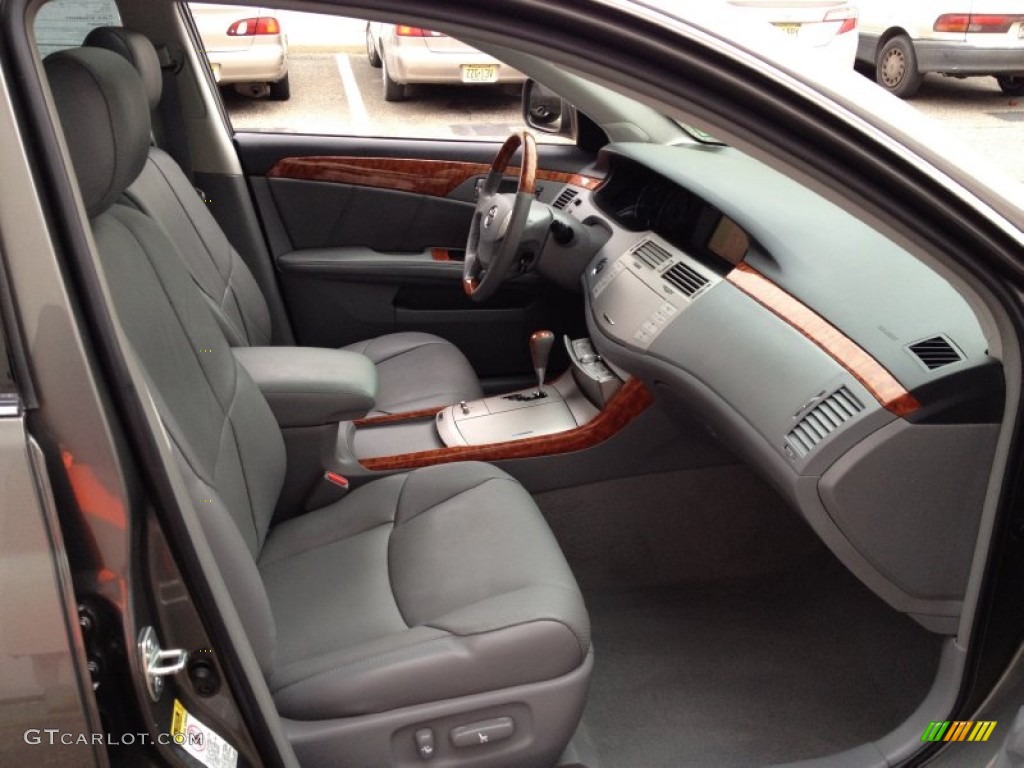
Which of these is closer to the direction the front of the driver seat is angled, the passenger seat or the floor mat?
the floor mat

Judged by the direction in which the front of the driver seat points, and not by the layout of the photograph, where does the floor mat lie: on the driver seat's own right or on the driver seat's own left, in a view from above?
on the driver seat's own right

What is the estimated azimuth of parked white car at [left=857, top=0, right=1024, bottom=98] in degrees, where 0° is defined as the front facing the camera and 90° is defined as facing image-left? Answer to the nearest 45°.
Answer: approximately 135°

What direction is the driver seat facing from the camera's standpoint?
to the viewer's right

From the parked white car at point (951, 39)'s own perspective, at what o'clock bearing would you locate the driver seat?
The driver seat is roughly at 8 o'clock from the parked white car.

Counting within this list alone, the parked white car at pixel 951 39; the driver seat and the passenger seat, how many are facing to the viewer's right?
2

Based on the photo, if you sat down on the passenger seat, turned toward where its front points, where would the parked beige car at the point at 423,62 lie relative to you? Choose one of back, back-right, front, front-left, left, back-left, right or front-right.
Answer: left

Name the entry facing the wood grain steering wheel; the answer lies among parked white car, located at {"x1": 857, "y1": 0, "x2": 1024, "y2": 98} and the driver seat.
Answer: the driver seat

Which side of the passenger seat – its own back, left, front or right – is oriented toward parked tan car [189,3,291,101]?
left

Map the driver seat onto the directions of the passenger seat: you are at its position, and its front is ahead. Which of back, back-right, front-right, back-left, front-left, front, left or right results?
left

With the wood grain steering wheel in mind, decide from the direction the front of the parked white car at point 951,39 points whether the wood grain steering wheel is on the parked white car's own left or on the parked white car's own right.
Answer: on the parked white car's own left

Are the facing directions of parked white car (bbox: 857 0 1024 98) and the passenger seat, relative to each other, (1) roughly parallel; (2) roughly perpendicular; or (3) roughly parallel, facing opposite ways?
roughly perpendicular

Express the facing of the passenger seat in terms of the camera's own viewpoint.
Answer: facing to the right of the viewer

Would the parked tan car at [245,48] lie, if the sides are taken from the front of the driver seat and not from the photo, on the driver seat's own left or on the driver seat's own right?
on the driver seat's own left

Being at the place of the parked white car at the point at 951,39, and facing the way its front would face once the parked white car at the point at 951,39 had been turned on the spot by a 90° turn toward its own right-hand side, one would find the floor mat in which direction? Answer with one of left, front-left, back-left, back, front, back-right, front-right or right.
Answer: back-right

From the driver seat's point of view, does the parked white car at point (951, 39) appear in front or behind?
in front
